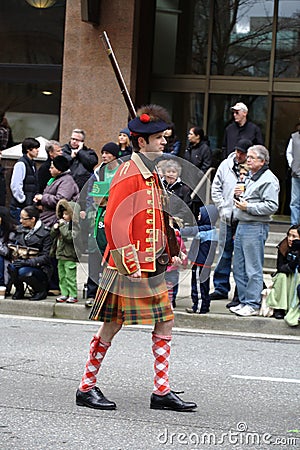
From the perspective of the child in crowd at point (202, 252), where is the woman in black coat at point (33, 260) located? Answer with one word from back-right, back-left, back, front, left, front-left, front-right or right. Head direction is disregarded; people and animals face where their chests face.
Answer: front-right

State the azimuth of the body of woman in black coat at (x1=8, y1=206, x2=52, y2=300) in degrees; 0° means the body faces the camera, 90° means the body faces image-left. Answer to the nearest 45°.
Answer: approximately 45°

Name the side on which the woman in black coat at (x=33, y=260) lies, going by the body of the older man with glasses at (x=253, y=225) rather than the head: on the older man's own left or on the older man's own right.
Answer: on the older man's own right

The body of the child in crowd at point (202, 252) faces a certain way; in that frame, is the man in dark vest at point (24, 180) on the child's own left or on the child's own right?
on the child's own right

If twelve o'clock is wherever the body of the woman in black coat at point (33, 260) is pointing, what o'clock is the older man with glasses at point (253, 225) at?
The older man with glasses is roughly at 8 o'clock from the woman in black coat.
